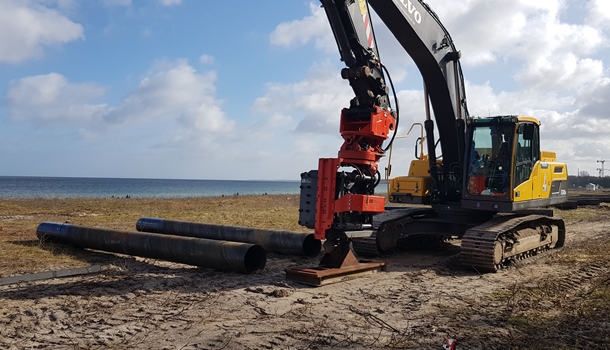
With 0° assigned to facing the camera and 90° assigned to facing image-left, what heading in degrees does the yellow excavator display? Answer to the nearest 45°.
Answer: approximately 45°

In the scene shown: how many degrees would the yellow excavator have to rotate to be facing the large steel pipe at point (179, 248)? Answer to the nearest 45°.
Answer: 0° — it already faces it

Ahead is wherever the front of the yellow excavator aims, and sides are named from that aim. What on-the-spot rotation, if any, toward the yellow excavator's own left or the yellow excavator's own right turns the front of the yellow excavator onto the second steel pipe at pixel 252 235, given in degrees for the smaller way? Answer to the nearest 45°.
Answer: approximately 45° to the yellow excavator's own right
